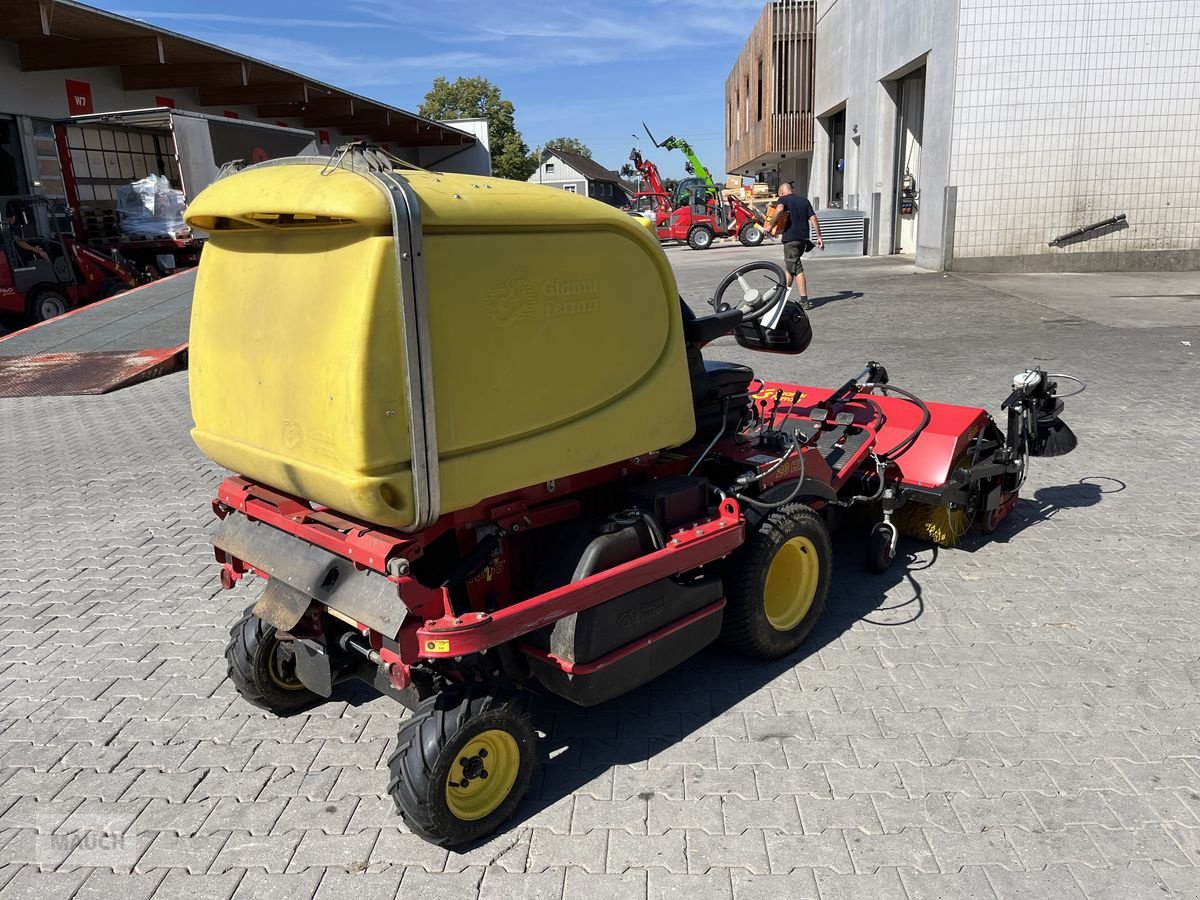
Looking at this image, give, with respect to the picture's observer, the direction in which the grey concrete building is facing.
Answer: facing to the left of the viewer

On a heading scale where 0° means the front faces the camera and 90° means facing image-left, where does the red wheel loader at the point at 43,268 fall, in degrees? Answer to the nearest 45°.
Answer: approximately 270°

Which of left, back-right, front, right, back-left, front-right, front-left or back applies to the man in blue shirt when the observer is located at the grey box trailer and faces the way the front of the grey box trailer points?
right

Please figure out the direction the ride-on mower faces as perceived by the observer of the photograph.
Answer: facing away from the viewer and to the right of the viewer

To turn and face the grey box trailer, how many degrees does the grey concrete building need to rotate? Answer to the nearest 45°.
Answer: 0° — it already faces it

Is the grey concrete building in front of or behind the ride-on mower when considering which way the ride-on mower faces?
in front

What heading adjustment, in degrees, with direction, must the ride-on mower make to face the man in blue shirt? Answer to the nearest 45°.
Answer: approximately 45° to its left

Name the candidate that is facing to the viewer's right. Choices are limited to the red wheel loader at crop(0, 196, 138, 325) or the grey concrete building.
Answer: the red wheel loader
